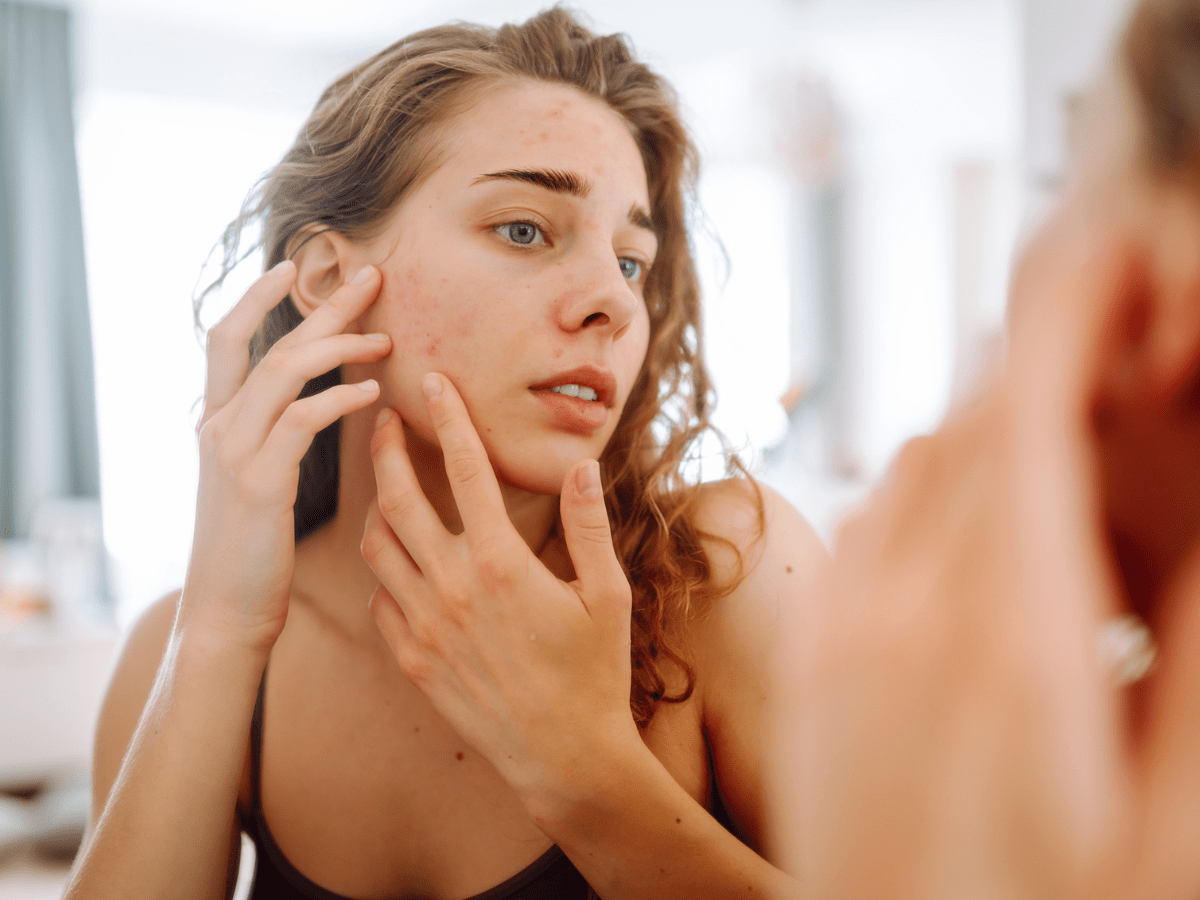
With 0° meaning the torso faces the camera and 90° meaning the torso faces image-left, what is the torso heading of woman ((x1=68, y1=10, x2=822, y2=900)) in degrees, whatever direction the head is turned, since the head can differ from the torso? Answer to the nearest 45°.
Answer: approximately 0°

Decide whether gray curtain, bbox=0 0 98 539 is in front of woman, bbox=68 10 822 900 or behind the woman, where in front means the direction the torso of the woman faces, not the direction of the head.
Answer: behind

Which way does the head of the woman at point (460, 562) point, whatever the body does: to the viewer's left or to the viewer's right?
to the viewer's right
